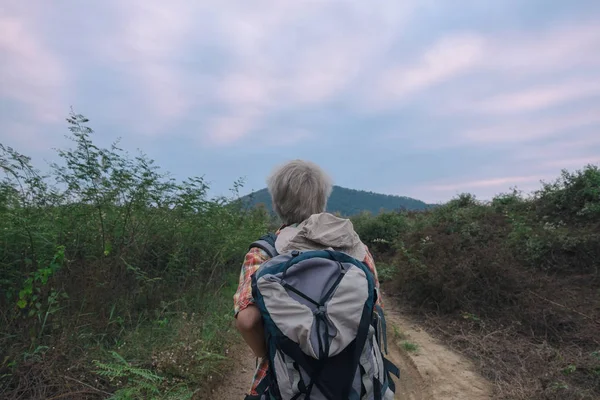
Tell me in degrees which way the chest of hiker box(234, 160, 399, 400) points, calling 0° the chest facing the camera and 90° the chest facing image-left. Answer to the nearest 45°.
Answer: approximately 180°

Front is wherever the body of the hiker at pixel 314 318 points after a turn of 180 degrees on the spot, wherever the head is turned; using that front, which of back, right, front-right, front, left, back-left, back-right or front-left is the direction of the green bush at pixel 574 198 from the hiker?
back-left

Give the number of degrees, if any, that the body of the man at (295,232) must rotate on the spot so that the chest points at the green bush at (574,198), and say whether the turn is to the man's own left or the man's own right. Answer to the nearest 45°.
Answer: approximately 45° to the man's own right

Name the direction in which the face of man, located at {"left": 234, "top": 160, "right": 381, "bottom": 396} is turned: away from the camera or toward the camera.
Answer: away from the camera
